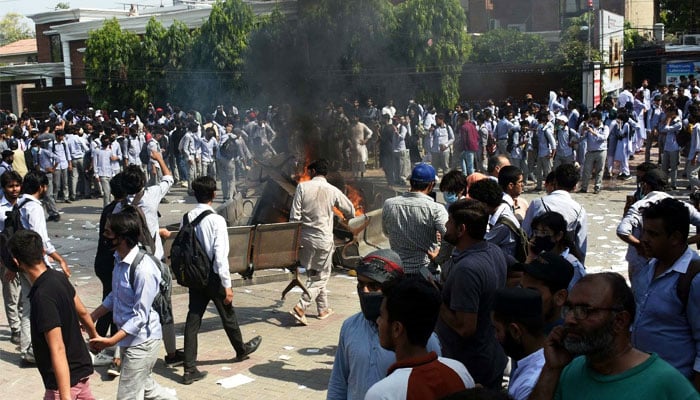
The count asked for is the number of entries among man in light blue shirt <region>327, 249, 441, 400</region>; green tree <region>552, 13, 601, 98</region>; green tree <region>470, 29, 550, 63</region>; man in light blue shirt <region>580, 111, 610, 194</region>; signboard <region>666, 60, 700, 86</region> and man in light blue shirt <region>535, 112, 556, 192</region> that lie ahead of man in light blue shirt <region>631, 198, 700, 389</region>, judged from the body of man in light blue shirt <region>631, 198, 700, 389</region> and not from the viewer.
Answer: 1

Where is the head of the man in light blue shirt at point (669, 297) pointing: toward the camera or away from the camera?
toward the camera

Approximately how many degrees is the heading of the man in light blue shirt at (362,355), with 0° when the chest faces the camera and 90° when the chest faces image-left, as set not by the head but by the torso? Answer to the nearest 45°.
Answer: approximately 45°

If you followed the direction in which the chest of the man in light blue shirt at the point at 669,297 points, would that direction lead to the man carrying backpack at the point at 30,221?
no

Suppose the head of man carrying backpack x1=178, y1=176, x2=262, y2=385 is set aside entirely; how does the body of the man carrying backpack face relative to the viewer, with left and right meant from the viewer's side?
facing away from the viewer and to the right of the viewer

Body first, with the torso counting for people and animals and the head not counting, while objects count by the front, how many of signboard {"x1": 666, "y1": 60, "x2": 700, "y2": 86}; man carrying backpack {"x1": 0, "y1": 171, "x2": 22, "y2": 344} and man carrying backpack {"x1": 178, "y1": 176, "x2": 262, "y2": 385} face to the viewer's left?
0

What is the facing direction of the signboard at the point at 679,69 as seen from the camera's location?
facing the viewer

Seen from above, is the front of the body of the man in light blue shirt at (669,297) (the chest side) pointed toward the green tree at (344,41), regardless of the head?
no

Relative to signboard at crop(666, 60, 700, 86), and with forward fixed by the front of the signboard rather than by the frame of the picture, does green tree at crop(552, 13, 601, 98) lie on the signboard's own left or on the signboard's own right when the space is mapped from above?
on the signboard's own right

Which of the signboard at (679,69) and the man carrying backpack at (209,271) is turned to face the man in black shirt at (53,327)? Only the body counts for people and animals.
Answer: the signboard

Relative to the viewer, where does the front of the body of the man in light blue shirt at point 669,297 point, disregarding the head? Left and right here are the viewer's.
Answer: facing the viewer and to the left of the viewer
